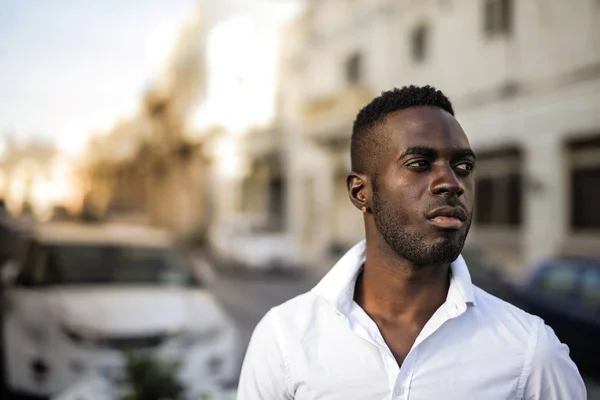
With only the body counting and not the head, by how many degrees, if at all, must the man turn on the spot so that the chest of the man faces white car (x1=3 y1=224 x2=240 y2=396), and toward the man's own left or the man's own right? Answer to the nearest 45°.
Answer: approximately 135° to the man's own right

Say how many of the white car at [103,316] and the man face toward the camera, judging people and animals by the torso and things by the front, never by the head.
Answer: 2

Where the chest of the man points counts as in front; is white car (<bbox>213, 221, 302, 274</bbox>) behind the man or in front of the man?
behind

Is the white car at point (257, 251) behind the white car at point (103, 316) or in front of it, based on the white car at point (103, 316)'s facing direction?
behind

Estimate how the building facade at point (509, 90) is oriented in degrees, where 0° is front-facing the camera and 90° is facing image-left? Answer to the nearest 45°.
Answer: approximately 45°

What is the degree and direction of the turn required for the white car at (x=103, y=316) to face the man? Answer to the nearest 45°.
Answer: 0° — it already faces them

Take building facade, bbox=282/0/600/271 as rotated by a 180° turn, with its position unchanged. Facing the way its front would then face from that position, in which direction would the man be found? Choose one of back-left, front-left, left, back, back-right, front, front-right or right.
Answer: back-right

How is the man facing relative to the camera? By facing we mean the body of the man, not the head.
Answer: toward the camera

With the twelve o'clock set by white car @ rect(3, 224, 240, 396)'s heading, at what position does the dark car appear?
The dark car is roughly at 9 o'clock from the white car.

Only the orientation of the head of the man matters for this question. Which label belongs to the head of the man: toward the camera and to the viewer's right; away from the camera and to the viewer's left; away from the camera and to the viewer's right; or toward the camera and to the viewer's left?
toward the camera and to the viewer's right

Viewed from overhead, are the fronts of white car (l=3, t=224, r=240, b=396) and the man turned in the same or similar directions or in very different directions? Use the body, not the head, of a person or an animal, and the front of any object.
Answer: same or similar directions

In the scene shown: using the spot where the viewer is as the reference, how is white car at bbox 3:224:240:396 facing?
facing the viewer

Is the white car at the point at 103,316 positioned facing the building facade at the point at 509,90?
no

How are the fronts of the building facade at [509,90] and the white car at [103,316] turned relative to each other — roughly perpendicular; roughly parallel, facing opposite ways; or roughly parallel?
roughly perpendicular
